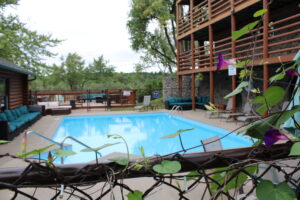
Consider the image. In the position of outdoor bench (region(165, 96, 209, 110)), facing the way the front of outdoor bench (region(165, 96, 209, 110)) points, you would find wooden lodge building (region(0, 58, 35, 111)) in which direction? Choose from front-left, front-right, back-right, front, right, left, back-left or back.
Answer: front-right

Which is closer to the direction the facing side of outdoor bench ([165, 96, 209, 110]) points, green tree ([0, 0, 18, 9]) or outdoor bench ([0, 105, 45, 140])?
the outdoor bench

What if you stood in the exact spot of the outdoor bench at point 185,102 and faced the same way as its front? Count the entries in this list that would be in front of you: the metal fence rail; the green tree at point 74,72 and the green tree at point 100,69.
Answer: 1

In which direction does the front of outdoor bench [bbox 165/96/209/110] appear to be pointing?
toward the camera

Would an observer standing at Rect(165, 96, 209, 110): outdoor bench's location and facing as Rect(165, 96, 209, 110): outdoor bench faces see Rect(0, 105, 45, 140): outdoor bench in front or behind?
in front

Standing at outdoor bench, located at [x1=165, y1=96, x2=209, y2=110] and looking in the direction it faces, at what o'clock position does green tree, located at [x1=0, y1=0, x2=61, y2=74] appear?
The green tree is roughly at 3 o'clock from the outdoor bench.

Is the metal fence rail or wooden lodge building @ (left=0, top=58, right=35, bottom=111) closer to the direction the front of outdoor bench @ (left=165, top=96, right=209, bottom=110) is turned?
the metal fence rail

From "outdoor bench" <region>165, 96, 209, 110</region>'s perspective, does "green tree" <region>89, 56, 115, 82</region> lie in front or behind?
behind

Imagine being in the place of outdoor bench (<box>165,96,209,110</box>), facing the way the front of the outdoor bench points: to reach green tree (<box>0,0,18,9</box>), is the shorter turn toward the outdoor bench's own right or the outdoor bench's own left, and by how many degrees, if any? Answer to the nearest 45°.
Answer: approximately 90° to the outdoor bench's own right

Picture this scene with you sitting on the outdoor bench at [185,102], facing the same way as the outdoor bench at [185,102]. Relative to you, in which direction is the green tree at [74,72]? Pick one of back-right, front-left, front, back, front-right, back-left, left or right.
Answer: back-right

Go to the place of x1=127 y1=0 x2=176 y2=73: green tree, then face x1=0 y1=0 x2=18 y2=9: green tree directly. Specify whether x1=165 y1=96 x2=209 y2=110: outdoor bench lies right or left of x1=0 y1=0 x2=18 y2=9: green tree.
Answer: left

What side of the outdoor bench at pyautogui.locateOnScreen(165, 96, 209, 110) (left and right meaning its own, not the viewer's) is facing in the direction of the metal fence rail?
front

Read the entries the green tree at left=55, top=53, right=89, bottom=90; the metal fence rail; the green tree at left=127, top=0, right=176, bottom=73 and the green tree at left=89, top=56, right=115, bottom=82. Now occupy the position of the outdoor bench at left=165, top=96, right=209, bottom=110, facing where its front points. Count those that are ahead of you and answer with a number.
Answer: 1
